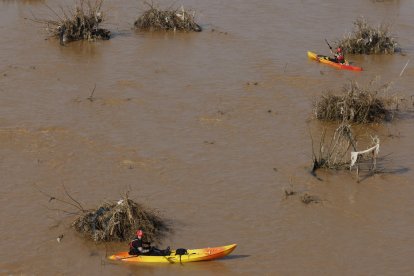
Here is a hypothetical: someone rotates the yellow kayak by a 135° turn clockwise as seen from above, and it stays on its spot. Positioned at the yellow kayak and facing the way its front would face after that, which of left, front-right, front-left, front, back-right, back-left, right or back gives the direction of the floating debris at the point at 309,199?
back

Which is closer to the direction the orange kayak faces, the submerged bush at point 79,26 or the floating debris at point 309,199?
the submerged bush

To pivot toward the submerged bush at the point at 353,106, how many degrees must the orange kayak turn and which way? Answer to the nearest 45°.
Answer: approximately 135° to its left

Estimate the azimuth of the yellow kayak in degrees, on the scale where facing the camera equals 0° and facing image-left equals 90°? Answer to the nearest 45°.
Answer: approximately 270°

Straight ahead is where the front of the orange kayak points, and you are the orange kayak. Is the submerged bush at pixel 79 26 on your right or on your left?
on your left

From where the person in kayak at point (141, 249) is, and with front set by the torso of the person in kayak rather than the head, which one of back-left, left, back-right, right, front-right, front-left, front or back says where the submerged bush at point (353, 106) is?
front-left

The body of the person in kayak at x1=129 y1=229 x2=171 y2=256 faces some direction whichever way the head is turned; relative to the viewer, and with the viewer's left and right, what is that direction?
facing to the right of the viewer

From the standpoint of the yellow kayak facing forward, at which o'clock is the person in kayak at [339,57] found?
The person in kayak is roughly at 10 o'clock from the yellow kayak.

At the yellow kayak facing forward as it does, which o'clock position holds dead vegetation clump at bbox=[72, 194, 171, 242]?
The dead vegetation clump is roughly at 7 o'clock from the yellow kayak.

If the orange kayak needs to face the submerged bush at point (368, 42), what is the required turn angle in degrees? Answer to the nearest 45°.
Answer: approximately 90° to its right

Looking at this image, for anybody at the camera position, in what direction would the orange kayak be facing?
facing away from the viewer and to the left of the viewer

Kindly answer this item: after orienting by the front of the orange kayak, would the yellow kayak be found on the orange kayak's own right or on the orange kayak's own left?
on the orange kayak's own left
